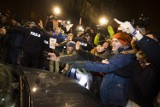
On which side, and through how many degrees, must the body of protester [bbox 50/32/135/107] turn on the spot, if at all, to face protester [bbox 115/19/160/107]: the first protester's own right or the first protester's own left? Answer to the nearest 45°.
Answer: approximately 135° to the first protester's own left

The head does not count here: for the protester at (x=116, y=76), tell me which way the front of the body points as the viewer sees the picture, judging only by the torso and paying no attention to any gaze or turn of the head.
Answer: to the viewer's left

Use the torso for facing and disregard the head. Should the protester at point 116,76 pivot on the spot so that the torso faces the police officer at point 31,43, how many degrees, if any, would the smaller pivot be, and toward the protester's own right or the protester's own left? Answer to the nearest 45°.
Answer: approximately 45° to the protester's own right

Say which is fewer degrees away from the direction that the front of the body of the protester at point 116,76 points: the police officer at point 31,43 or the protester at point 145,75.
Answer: the police officer
